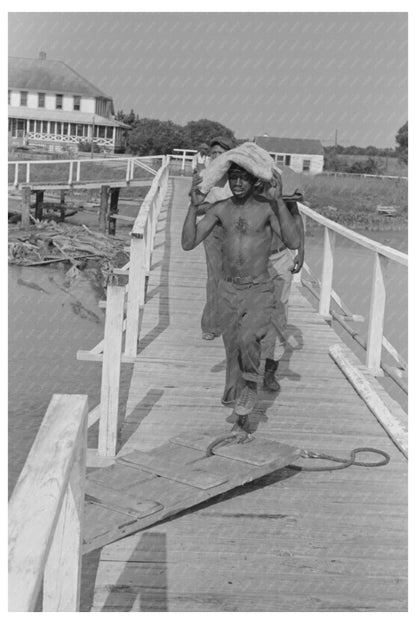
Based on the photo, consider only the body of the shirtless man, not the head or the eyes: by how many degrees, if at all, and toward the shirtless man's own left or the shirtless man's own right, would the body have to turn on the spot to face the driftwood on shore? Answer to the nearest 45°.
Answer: approximately 180°

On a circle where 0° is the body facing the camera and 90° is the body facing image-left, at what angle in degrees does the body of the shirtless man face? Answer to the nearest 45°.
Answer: approximately 0°

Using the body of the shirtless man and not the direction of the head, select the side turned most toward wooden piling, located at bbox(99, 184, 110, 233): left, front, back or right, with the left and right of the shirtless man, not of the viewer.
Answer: back

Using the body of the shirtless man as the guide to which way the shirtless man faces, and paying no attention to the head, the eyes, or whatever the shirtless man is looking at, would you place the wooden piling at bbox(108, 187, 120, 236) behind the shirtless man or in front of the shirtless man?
behind

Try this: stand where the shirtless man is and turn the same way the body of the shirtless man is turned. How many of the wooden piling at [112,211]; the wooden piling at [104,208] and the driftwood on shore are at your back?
3

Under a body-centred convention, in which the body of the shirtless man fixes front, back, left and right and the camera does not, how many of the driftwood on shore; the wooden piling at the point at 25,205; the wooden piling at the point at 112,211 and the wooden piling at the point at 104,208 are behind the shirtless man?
4

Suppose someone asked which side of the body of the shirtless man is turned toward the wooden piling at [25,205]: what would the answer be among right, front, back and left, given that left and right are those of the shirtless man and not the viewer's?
back
